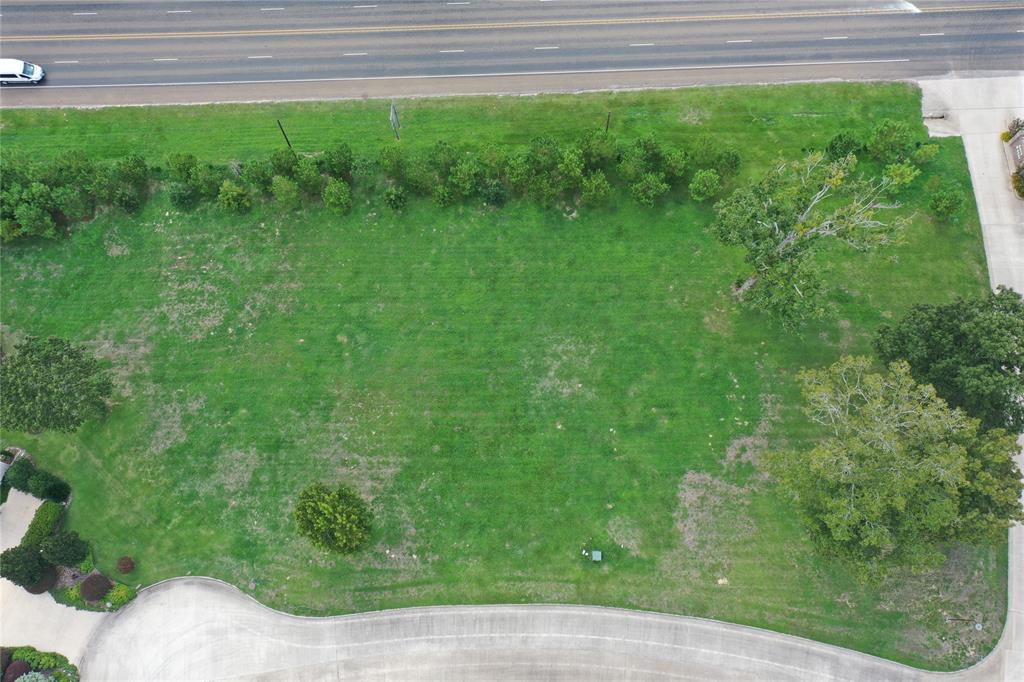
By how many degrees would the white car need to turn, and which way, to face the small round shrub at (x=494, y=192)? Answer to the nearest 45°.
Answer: approximately 45° to its right

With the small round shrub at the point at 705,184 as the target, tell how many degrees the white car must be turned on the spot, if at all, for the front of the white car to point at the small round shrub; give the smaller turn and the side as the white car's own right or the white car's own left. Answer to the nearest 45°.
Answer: approximately 45° to the white car's own right

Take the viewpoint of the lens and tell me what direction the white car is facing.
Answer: facing to the right of the viewer
